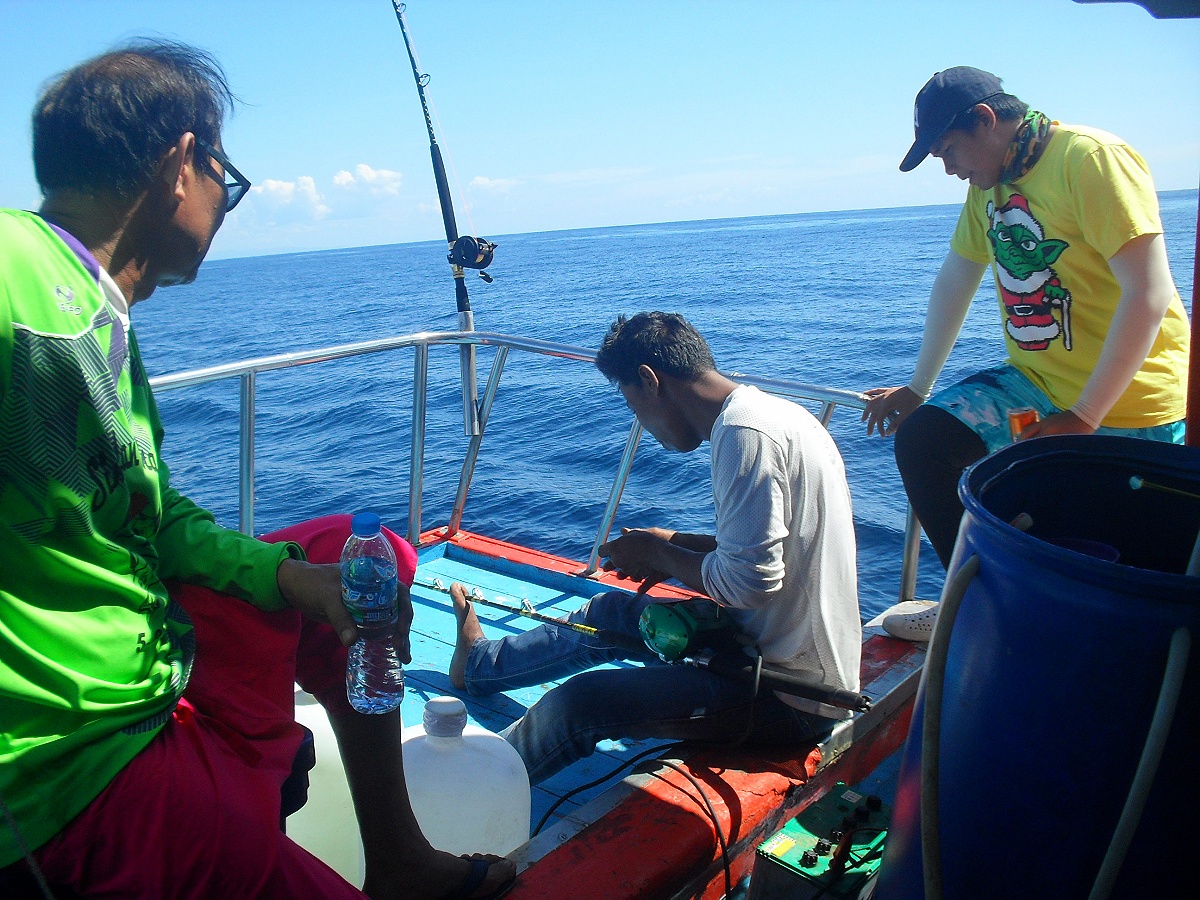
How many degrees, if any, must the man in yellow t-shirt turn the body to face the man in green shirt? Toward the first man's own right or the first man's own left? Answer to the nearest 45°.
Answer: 0° — they already face them

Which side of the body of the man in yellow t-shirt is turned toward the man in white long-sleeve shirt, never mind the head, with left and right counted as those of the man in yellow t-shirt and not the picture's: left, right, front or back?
front

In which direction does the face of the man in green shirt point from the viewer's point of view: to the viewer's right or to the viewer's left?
to the viewer's right

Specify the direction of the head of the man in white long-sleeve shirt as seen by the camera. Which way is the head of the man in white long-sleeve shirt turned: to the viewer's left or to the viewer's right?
to the viewer's left

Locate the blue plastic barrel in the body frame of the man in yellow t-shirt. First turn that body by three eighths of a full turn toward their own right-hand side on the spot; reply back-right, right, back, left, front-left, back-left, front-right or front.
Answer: back

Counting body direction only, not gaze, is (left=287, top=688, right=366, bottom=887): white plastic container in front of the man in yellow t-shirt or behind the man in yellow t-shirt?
in front

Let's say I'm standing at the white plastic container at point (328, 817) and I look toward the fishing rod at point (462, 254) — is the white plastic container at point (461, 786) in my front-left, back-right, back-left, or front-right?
front-right

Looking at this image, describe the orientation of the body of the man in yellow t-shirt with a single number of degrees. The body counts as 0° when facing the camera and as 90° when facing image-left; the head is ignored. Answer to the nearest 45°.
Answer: approximately 45°

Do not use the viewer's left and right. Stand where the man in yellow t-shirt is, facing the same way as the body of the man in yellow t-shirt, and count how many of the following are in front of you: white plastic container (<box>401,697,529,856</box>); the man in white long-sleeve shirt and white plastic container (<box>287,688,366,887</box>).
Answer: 3

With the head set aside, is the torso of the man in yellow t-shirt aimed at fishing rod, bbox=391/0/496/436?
no

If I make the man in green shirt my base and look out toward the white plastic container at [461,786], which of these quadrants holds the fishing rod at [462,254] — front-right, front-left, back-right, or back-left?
front-left

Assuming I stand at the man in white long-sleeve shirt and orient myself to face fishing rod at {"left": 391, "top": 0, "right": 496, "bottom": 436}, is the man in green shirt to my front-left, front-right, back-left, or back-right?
back-left

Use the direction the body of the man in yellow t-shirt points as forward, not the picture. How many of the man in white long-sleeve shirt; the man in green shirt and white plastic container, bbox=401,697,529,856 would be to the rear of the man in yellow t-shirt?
0

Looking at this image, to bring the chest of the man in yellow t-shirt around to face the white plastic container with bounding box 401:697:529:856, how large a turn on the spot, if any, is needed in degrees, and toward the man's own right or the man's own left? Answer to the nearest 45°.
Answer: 0° — they already face it
